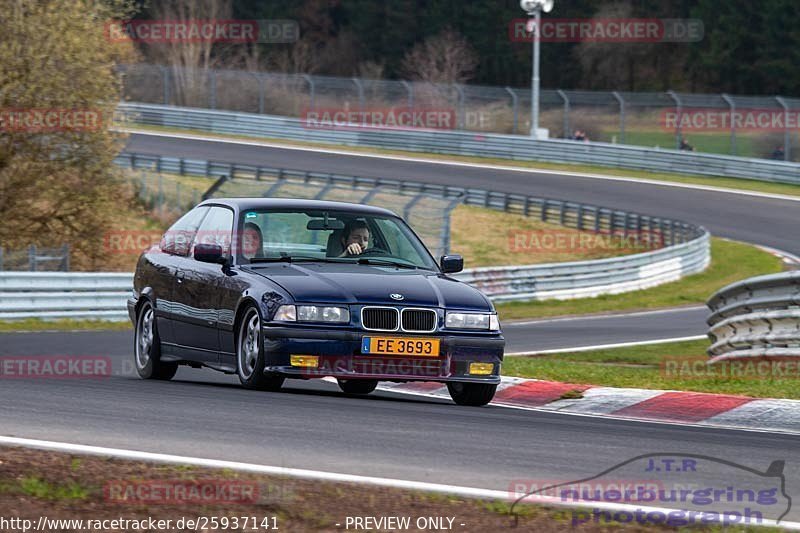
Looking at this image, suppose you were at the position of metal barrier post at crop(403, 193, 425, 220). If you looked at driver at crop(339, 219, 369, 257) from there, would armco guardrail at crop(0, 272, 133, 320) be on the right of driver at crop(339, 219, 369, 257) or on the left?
right

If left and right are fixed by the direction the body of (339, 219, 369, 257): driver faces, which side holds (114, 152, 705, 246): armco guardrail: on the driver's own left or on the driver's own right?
on the driver's own left

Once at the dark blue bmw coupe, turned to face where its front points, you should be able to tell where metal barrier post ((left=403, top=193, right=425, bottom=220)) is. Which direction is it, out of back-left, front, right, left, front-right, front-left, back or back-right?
back-left

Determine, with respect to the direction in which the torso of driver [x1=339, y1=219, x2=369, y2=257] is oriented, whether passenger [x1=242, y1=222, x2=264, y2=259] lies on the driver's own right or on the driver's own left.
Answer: on the driver's own right

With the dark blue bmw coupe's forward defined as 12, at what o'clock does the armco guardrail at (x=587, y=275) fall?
The armco guardrail is roughly at 8 o'clock from the dark blue bmw coupe.

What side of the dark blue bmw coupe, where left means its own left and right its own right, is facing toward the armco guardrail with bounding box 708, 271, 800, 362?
left

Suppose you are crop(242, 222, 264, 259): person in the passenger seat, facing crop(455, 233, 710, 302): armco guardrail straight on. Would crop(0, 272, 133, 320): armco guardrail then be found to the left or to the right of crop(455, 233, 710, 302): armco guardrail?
left

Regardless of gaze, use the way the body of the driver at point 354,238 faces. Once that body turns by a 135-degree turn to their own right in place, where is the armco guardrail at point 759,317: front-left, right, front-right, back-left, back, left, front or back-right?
back-right

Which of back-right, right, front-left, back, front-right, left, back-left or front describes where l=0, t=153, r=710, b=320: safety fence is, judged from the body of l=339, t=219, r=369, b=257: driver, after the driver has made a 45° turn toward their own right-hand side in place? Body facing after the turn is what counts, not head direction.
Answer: back

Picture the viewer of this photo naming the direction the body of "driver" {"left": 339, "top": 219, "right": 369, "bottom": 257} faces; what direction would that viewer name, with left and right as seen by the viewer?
facing the viewer and to the right of the viewer

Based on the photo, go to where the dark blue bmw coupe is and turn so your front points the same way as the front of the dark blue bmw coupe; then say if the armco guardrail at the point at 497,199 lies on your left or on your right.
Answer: on your left

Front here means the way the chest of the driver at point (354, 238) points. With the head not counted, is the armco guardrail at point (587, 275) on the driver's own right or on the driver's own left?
on the driver's own left

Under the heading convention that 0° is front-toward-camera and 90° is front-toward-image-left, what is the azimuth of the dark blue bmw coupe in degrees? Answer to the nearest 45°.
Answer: approximately 315°
